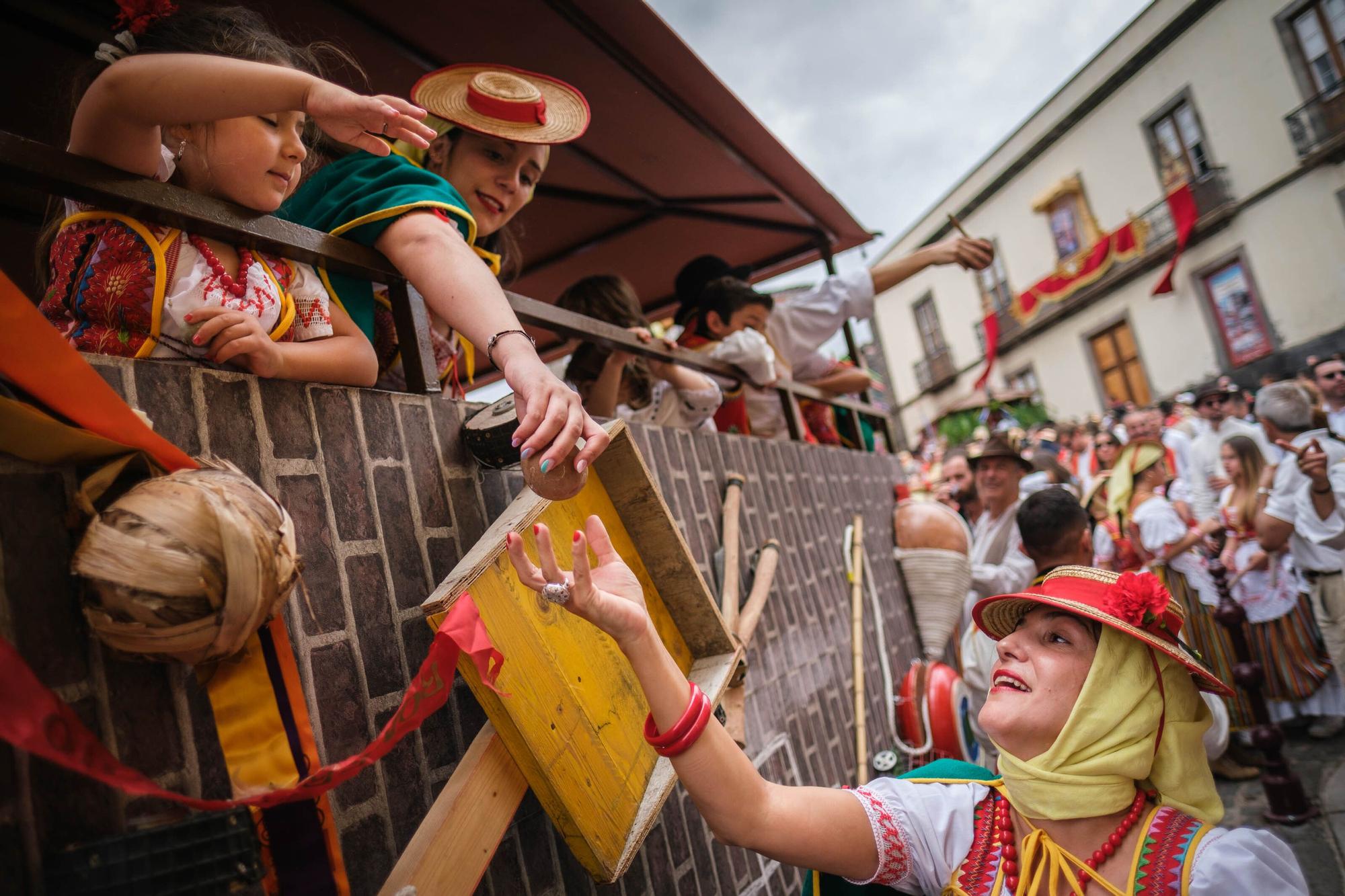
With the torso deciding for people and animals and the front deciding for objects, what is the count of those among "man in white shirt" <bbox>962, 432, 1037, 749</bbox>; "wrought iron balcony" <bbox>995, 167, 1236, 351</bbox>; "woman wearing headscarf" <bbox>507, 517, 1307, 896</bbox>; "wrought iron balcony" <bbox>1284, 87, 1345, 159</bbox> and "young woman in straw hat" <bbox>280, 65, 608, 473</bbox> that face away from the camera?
0

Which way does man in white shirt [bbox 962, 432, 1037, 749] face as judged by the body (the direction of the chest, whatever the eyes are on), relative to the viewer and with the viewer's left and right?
facing the viewer and to the left of the viewer

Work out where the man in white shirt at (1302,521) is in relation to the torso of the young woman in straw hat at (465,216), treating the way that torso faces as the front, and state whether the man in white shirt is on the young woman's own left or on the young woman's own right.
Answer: on the young woman's own left

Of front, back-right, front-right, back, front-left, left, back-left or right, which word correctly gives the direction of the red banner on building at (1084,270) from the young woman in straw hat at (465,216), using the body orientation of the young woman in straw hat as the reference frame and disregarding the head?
left

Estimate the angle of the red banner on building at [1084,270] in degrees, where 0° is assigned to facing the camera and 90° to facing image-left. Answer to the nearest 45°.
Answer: approximately 45°

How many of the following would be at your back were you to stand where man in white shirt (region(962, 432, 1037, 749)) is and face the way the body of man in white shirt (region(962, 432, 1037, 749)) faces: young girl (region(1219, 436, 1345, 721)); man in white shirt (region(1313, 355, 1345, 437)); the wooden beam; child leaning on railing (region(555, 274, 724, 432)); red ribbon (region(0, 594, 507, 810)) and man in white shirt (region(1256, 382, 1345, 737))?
3

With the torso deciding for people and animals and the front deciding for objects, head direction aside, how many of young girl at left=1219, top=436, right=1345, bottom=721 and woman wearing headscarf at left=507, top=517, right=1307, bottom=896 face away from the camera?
0

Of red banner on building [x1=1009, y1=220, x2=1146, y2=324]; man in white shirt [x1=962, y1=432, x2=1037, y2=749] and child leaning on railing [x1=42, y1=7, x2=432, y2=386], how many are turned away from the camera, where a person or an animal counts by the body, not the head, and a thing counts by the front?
0

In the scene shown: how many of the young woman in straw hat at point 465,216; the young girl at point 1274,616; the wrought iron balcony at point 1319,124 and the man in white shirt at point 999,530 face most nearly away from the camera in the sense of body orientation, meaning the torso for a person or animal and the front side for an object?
0

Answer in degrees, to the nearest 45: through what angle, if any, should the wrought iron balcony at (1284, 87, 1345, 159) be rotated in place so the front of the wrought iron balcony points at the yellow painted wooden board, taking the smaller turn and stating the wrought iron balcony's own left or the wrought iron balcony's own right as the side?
approximately 45° to the wrought iron balcony's own left

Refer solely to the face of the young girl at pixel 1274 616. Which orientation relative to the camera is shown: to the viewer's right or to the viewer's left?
to the viewer's left

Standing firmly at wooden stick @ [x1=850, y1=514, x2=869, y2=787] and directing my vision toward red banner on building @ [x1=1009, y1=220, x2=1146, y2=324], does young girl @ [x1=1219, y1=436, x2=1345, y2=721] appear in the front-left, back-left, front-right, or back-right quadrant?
front-right

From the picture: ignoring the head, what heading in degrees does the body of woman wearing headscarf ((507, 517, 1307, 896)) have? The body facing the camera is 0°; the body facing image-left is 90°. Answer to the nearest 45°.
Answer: approximately 45°

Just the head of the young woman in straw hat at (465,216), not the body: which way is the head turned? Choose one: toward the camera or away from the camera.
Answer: toward the camera

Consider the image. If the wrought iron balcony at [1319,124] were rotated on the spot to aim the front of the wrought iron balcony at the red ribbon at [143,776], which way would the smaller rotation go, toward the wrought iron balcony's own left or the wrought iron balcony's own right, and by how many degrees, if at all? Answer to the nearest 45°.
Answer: approximately 45° to the wrought iron balcony's own left

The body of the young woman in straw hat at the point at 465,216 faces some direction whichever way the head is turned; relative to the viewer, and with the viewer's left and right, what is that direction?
facing the viewer and to the right of the viewer
